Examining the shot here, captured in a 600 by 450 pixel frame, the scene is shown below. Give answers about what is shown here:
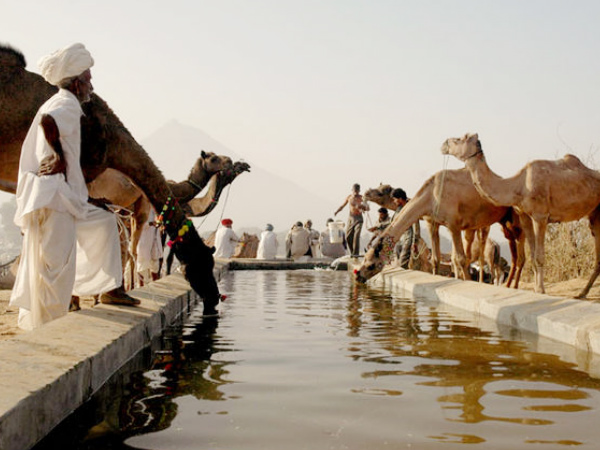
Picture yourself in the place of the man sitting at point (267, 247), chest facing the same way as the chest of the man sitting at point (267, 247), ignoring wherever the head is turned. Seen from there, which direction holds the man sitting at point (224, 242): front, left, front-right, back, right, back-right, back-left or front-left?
back-left

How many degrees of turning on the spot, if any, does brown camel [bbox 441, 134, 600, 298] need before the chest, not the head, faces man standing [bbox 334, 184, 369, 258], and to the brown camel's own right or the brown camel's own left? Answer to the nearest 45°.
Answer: approximately 45° to the brown camel's own right

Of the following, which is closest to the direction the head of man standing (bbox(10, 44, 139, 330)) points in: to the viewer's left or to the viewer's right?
to the viewer's right

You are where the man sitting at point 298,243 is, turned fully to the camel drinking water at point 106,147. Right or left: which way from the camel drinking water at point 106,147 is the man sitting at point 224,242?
right

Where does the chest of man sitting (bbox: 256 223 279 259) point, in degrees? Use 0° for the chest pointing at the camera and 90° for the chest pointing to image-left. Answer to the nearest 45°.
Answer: approximately 180°

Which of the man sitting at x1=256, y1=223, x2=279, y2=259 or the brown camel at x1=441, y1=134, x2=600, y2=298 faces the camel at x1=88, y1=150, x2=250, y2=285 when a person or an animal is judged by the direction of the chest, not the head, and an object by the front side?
the brown camel

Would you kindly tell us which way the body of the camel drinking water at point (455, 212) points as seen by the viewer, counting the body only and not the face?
to the viewer's left

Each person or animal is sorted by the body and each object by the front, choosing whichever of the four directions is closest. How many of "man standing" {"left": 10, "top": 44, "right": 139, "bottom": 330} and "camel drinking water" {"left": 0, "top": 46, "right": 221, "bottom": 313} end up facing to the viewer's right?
2

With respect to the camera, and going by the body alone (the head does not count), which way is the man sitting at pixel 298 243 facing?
away from the camera

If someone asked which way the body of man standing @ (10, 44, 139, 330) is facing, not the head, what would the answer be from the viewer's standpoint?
to the viewer's right

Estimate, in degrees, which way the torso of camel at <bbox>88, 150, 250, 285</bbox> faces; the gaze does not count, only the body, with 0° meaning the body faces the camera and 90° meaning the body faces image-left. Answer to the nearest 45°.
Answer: approximately 270°

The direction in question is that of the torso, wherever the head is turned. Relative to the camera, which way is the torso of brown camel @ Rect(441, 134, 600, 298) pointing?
to the viewer's left

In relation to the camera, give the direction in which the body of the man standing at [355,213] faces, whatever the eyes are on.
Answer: toward the camera

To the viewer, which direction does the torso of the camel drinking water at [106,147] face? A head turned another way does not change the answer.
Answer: to the viewer's right

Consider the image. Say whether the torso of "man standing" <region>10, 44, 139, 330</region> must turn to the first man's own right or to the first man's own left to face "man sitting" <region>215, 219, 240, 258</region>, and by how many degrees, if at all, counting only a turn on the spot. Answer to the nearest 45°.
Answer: approximately 90° to the first man's own left
